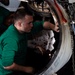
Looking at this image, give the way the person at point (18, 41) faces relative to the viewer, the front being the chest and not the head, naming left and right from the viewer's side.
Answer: facing to the right of the viewer
